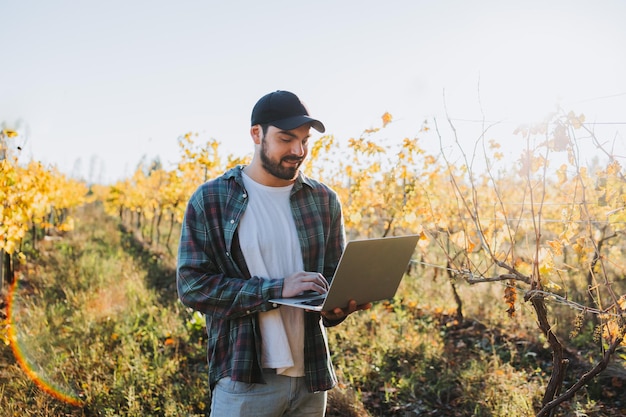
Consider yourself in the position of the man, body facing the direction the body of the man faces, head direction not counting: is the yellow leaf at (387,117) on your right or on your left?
on your left
